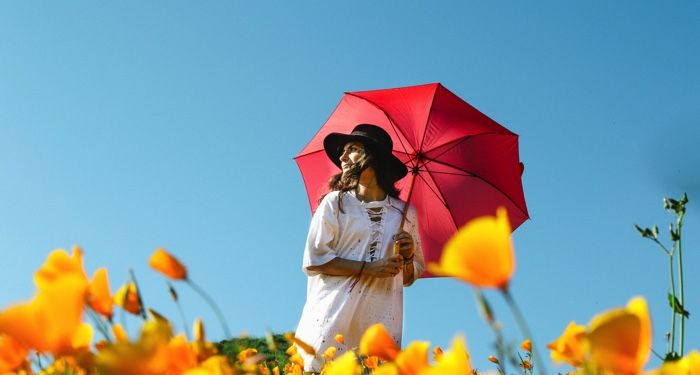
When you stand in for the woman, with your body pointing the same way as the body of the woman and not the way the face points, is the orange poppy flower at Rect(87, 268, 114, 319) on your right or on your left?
on your right

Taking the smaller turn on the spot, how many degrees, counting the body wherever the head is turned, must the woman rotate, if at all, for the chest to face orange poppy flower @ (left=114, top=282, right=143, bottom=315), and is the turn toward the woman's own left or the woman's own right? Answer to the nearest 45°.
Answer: approximately 45° to the woman's own right

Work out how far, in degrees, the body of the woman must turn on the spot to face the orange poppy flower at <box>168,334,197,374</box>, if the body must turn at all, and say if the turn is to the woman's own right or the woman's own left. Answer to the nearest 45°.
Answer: approximately 45° to the woman's own right

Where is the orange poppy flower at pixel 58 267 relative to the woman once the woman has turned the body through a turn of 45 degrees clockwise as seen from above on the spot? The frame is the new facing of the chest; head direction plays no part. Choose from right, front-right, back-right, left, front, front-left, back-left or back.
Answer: front

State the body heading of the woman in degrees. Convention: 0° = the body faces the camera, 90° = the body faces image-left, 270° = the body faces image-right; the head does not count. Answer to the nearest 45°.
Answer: approximately 315°

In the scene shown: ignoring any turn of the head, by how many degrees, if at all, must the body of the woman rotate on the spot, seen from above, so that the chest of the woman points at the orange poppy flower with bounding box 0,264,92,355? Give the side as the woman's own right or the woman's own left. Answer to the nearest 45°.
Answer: approximately 45° to the woman's own right

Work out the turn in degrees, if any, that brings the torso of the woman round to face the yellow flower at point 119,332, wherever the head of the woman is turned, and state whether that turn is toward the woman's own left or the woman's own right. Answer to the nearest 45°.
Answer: approximately 45° to the woman's own right

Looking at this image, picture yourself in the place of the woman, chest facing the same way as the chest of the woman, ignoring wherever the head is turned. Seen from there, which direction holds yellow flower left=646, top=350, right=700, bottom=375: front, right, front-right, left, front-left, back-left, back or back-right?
front-right

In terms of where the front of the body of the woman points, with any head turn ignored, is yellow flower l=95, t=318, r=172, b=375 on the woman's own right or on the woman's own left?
on the woman's own right

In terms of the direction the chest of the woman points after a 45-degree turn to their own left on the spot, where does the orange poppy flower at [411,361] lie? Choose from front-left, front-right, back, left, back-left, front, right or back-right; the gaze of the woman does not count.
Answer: right

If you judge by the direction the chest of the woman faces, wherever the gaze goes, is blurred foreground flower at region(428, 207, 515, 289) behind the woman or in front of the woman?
in front

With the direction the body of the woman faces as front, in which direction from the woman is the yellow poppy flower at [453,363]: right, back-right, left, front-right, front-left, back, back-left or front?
front-right
